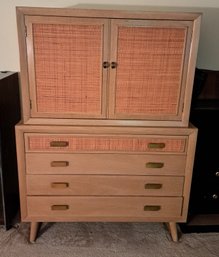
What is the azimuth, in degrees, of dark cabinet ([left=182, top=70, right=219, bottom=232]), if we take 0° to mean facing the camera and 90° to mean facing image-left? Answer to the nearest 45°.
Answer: approximately 0°

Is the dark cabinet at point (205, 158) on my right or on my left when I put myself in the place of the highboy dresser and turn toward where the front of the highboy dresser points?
on my left

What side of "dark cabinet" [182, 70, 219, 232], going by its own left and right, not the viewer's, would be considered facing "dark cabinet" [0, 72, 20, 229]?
right

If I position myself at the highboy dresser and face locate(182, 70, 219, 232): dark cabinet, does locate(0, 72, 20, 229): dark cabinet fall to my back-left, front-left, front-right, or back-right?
back-left

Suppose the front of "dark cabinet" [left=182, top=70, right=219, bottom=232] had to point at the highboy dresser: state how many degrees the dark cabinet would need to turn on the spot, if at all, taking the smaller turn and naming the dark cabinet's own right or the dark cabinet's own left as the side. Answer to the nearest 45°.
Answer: approximately 45° to the dark cabinet's own right

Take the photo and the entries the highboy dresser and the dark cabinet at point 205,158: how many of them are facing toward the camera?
2

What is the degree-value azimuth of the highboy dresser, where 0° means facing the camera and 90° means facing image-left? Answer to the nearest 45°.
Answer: approximately 0°
